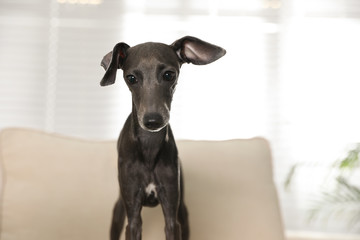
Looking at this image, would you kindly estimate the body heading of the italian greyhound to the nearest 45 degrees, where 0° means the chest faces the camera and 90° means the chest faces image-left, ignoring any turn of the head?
approximately 0°
